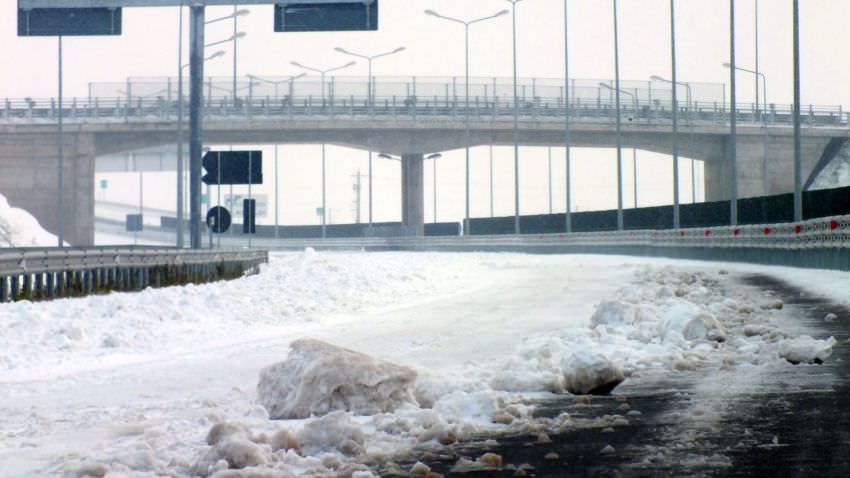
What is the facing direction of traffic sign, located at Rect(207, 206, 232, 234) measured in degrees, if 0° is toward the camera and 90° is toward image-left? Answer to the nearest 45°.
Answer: approximately 180°

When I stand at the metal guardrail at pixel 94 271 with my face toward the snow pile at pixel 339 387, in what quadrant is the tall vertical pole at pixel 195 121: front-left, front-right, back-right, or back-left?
back-left

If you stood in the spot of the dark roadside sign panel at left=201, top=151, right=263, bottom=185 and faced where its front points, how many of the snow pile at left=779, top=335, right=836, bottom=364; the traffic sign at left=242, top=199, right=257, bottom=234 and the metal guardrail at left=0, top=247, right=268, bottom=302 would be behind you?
2

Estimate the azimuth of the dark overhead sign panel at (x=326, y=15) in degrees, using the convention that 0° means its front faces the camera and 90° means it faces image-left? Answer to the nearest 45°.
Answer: approximately 180°

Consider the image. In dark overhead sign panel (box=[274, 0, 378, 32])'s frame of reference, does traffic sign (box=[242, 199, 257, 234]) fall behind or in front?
in front

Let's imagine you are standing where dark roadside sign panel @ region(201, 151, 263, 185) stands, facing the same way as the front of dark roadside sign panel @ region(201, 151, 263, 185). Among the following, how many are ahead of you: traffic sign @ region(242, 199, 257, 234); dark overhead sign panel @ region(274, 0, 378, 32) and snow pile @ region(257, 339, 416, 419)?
1

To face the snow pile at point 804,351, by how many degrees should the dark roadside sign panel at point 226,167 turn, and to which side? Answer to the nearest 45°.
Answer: approximately 180°
